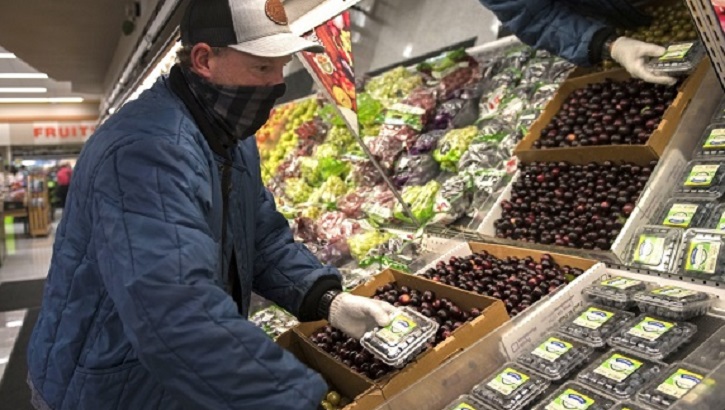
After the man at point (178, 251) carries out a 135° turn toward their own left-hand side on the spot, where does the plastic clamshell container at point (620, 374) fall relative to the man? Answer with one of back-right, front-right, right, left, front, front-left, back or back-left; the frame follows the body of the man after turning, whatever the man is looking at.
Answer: right

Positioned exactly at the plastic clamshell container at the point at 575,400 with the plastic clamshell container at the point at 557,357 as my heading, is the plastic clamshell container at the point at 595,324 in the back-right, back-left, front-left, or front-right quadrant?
front-right

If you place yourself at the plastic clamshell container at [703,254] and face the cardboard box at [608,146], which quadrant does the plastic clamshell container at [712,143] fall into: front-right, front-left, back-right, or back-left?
front-right

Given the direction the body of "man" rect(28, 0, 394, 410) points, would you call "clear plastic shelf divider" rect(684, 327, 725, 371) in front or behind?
in front

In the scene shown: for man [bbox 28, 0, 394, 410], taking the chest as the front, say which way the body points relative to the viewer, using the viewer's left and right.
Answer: facing the viewer and to the right of the viewer

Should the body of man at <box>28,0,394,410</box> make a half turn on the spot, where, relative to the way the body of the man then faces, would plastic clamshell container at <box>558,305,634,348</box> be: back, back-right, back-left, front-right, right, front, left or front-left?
back-right

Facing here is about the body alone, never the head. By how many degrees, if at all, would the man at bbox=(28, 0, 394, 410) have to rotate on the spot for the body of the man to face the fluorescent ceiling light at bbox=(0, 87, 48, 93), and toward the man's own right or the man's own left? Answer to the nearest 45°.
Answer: approximately 135° to the man's own left
